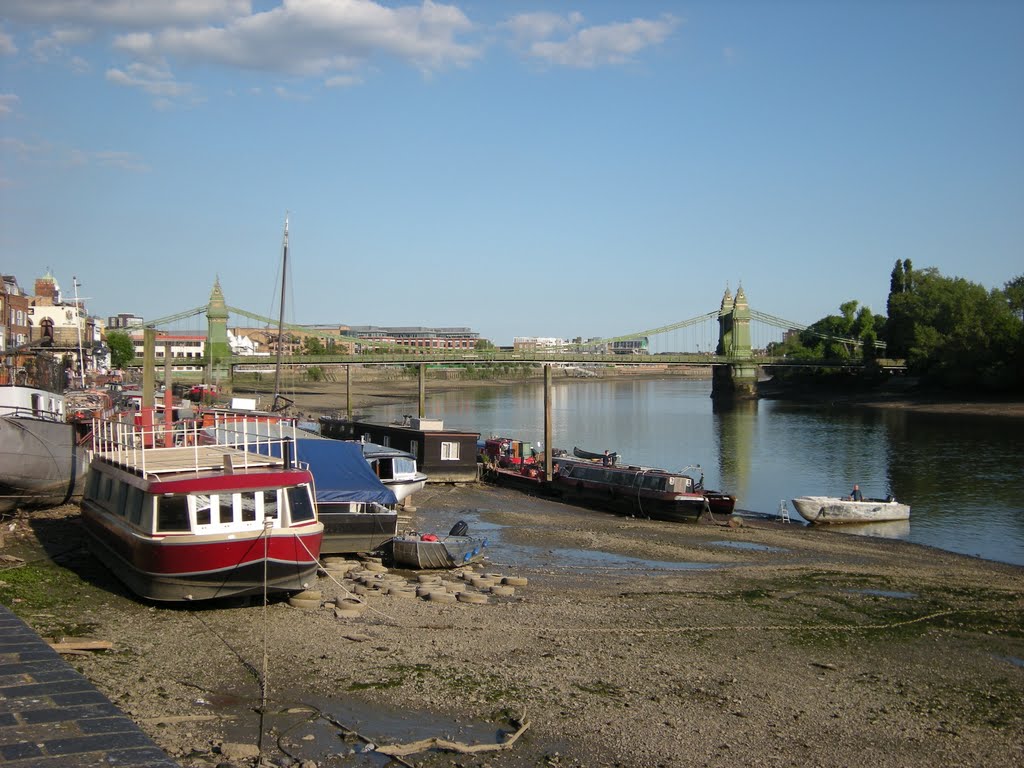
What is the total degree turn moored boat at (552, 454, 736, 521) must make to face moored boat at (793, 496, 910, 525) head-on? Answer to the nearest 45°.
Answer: approximately 45° to its left

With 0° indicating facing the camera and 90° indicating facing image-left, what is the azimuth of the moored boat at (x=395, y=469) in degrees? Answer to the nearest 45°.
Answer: approximately 315°

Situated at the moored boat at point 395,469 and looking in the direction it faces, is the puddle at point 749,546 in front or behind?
in front

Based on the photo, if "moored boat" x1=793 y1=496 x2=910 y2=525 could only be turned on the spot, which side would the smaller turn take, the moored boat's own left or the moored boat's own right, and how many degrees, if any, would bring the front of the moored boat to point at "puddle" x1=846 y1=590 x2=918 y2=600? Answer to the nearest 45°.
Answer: approximately 90° to the moored boat's own left

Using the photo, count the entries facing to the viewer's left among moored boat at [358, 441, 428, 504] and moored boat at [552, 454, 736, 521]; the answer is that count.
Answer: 0

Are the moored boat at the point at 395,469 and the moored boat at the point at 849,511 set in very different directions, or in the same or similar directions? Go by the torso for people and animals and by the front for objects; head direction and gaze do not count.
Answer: very different directions

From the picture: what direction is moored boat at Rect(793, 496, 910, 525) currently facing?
to the viewer's left

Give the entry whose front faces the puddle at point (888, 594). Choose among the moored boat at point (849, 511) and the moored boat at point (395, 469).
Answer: the moored boat at point (395, 469)
